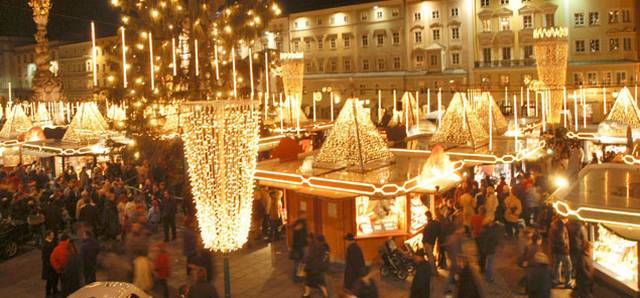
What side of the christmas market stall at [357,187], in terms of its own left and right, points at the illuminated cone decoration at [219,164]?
right

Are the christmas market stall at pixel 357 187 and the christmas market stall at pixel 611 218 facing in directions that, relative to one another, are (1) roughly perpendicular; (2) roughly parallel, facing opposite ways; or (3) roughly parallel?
roughly perpendicular

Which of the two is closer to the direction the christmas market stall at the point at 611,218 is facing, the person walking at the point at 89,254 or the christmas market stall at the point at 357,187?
the person walking

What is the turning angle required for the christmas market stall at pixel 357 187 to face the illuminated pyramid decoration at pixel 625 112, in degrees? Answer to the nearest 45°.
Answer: approximately 90° to its left
